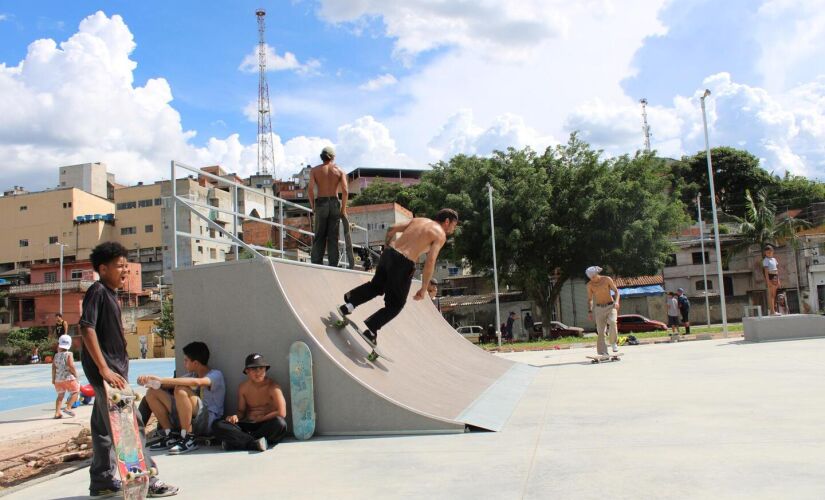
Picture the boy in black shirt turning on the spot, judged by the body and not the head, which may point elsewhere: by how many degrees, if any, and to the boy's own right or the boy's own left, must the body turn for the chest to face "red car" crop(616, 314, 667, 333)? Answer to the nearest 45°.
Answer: approximately 45° to the boy's own left

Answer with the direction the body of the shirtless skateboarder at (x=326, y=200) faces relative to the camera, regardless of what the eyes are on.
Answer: away from the camera

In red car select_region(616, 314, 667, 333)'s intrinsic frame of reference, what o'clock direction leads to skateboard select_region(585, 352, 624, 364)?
The skateboard is roughly at 3 o'clock from the red car.

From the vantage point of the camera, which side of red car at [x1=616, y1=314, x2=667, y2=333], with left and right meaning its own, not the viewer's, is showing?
right

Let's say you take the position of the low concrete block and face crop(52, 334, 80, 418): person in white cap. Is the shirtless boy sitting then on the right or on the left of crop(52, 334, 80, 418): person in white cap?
left

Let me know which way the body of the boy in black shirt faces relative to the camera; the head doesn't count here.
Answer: to the viewer's right

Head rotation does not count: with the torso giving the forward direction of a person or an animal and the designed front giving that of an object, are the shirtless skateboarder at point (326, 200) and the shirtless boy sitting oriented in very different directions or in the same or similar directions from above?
very different directions

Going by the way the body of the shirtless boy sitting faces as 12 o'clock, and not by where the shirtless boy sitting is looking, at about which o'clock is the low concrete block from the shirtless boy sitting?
The low concrete block is roughly at 8 o'clock from the shirtless boy sitting.
